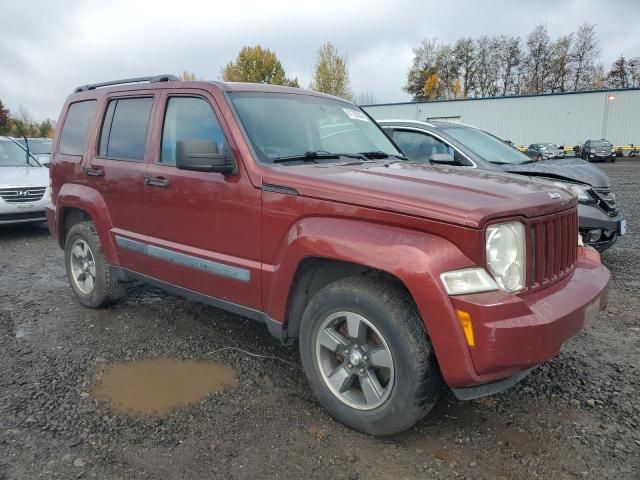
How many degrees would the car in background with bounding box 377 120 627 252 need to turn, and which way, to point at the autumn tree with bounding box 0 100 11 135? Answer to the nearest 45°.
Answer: approximately 180°

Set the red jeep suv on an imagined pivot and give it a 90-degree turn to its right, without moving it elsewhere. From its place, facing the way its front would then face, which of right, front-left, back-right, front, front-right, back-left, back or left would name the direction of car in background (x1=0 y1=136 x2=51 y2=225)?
right

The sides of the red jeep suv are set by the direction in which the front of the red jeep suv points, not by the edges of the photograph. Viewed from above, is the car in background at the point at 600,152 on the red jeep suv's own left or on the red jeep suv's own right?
on the red jeep suv's own left

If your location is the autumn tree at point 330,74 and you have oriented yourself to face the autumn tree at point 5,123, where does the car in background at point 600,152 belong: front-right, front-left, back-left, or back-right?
back-left

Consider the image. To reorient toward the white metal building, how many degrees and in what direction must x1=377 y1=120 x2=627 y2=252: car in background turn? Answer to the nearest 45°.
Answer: approximately 135° to its left

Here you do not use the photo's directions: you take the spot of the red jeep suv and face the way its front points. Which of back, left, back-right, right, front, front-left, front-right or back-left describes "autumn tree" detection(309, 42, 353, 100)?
back-left

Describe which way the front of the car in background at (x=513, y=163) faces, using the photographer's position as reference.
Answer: facing the viewer and to the right of the viewer

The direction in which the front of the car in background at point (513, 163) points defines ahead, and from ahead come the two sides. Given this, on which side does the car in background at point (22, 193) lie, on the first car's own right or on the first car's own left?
on the first car's own right

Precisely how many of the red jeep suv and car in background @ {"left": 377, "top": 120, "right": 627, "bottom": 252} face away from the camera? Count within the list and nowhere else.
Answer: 0

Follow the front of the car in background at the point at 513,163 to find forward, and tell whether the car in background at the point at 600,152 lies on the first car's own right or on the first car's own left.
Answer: on the first car's own left

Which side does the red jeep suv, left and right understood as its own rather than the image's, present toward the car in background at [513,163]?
left
